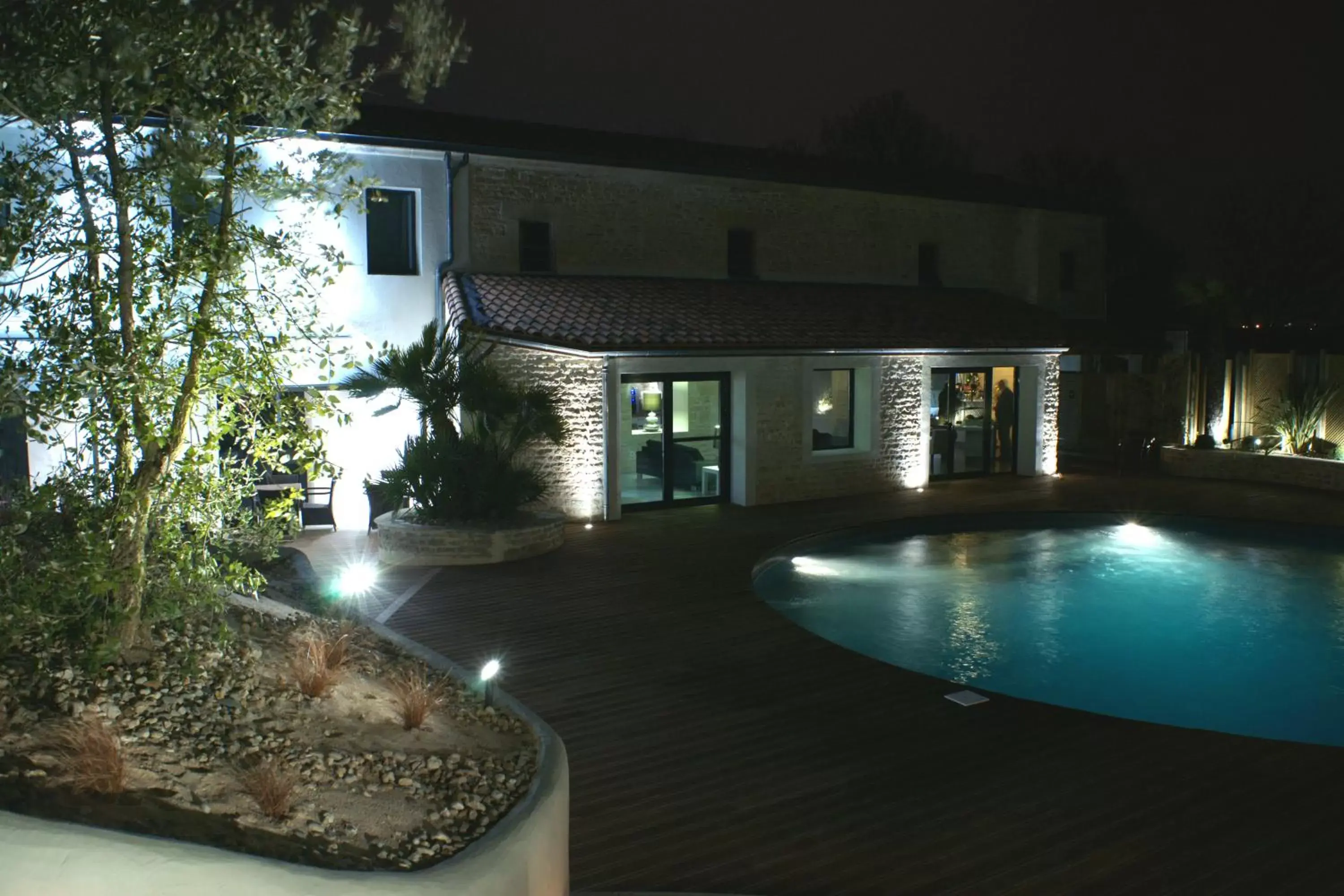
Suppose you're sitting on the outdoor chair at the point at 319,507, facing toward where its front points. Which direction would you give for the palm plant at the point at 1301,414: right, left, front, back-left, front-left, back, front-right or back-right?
back

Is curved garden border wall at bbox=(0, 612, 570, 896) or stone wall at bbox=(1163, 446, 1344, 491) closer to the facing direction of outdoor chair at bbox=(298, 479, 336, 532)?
the curved garden border wall

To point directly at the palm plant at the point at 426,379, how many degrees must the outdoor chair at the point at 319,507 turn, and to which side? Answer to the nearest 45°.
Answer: approximately 135° to its left

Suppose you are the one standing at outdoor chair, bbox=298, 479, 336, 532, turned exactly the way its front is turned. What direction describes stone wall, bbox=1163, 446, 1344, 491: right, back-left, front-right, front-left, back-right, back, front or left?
back

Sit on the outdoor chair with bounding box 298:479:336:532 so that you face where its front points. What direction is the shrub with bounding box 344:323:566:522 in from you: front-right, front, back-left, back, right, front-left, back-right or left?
back-left

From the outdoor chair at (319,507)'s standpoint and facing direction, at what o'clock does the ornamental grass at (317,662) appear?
The ornamental grass is roughly at 9 o'clock from the outdoor chair.

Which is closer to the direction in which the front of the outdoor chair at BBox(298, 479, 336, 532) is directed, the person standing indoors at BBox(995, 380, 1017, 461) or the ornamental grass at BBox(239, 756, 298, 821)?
the ornamental grass

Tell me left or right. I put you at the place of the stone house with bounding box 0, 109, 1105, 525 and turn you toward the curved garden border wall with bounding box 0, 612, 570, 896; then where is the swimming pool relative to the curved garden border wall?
left

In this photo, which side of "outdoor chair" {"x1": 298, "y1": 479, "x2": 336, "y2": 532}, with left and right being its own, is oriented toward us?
left

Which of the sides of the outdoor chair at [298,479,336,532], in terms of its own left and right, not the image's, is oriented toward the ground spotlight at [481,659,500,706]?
left

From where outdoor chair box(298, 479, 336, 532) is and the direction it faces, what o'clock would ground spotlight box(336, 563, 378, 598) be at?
The ground spotlight is roughly at 9 o'clock from the outdoor chair.

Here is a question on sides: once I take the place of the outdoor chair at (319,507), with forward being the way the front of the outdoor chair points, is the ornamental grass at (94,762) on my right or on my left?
on my left
